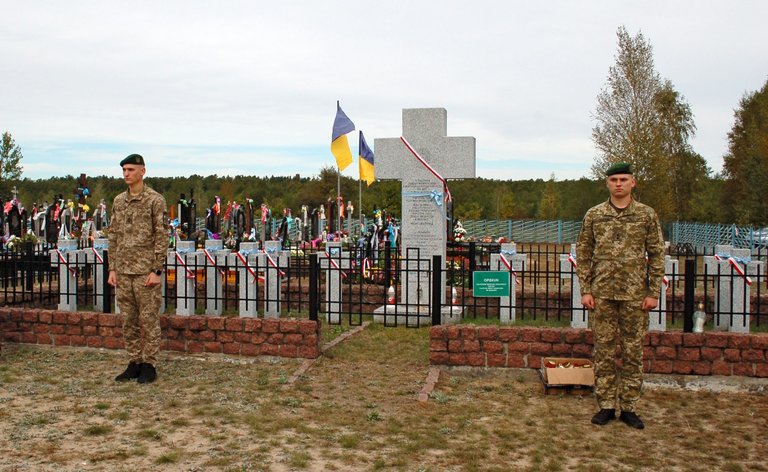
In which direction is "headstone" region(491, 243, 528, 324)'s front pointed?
toward the camera

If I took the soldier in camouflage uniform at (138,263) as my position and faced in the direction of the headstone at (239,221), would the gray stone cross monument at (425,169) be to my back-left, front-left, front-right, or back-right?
front-right

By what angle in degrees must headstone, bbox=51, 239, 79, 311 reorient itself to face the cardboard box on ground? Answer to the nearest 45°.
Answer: approximately 45° to its left

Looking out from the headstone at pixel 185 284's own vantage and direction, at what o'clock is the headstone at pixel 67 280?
the headstone at pixel 67 280 is roughly at 4 o'clock from the headstone at pixel 185 284.

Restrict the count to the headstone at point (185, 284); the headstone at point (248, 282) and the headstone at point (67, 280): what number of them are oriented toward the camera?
3

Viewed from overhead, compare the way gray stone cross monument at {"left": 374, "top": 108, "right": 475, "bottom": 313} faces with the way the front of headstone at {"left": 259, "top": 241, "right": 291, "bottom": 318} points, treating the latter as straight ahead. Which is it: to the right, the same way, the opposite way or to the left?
the same way

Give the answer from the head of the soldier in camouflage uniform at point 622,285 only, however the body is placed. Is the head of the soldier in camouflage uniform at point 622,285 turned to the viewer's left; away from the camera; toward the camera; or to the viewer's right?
toward the camera

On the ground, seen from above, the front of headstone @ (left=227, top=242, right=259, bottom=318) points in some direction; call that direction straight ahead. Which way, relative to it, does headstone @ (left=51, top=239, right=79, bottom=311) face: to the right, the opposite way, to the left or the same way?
the same way

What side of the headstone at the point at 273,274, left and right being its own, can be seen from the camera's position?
front

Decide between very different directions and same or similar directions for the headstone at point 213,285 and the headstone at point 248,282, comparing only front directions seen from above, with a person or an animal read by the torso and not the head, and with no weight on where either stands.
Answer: same or similar directions

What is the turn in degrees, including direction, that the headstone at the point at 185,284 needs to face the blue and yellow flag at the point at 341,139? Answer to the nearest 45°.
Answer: approximately 135° to its left

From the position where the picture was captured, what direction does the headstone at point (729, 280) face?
facing the viewer

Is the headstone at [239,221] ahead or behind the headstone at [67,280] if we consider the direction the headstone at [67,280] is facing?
behind

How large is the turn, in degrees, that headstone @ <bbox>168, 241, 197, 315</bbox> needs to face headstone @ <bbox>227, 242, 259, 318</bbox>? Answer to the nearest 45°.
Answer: approximately 45° to its left

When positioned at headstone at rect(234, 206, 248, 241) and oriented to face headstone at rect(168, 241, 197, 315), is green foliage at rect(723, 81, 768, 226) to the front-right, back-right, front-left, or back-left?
back-left

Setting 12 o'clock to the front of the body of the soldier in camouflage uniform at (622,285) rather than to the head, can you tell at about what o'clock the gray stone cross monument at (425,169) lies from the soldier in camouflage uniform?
The gray stone cross monument is roughly at 5 o'clock from the soldier in camouflage uniform.
